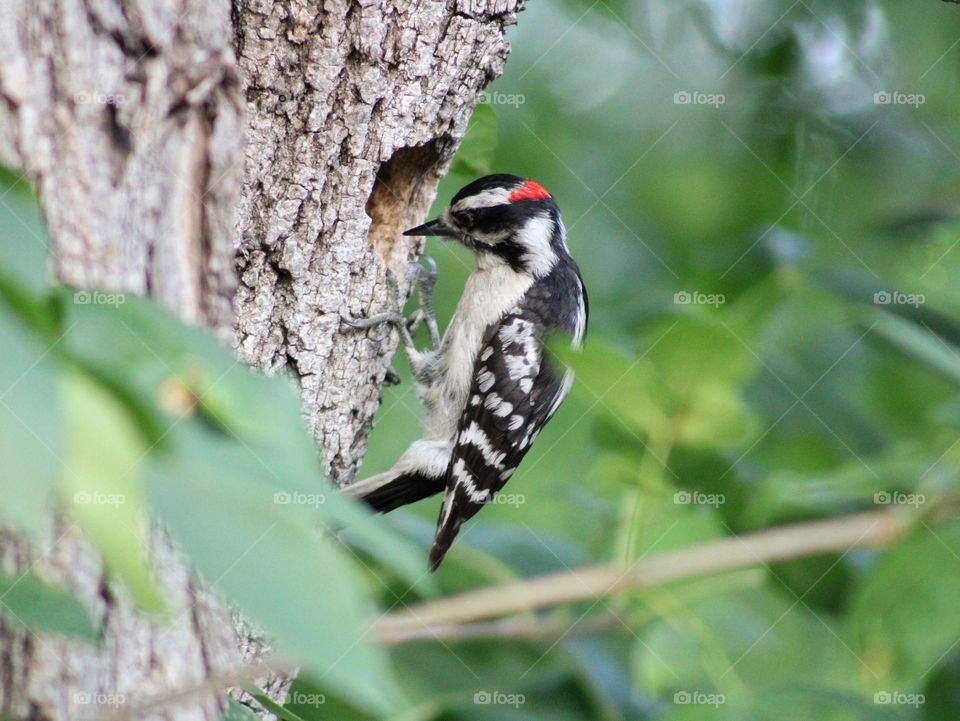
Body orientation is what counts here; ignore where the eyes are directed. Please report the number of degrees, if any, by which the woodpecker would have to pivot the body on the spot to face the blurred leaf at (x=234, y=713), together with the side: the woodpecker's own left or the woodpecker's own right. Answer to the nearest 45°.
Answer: approximately 90° to the woodpecker's own left

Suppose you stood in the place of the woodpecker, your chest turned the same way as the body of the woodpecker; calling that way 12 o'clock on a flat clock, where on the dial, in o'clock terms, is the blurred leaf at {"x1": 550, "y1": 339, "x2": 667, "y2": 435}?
The blurred leaf is roughly at 9 o'clock from the woodpecker.

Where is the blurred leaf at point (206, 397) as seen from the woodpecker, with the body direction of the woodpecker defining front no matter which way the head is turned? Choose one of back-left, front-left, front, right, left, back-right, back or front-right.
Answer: left

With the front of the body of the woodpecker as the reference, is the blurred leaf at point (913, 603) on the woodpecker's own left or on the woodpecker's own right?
on the woodpecker's own left

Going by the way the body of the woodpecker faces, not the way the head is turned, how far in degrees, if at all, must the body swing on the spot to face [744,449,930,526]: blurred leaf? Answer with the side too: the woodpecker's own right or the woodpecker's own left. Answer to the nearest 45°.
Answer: approximately 135° to the woodpecker's own right

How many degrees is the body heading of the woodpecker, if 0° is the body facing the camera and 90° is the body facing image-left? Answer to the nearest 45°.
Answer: approximately 90°

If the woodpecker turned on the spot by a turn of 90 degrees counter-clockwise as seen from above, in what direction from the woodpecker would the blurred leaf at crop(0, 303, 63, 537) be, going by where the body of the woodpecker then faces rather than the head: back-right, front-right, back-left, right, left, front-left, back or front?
front

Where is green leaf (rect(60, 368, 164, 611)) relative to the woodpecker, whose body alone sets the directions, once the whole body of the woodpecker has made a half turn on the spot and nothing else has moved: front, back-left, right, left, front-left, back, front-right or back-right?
right

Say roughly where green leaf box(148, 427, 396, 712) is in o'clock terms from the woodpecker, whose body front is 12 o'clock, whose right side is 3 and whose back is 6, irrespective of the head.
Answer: The green leaf is roughly at 9 o'clock from the woodpecker.
